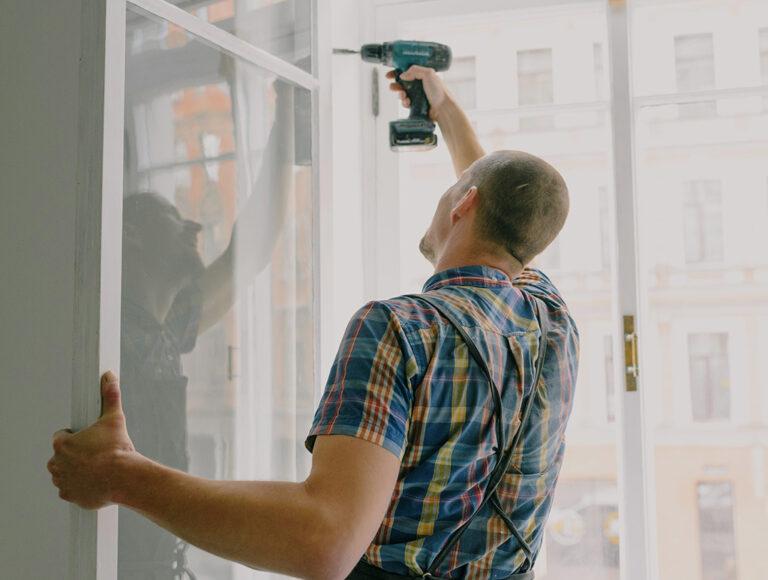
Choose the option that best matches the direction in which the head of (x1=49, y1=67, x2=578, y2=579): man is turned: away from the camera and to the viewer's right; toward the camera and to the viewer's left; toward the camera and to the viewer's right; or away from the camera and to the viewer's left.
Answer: away from the camera and to the viewer's left

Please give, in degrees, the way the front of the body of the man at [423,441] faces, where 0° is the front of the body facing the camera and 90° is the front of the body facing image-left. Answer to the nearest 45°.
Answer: approximately 135°
